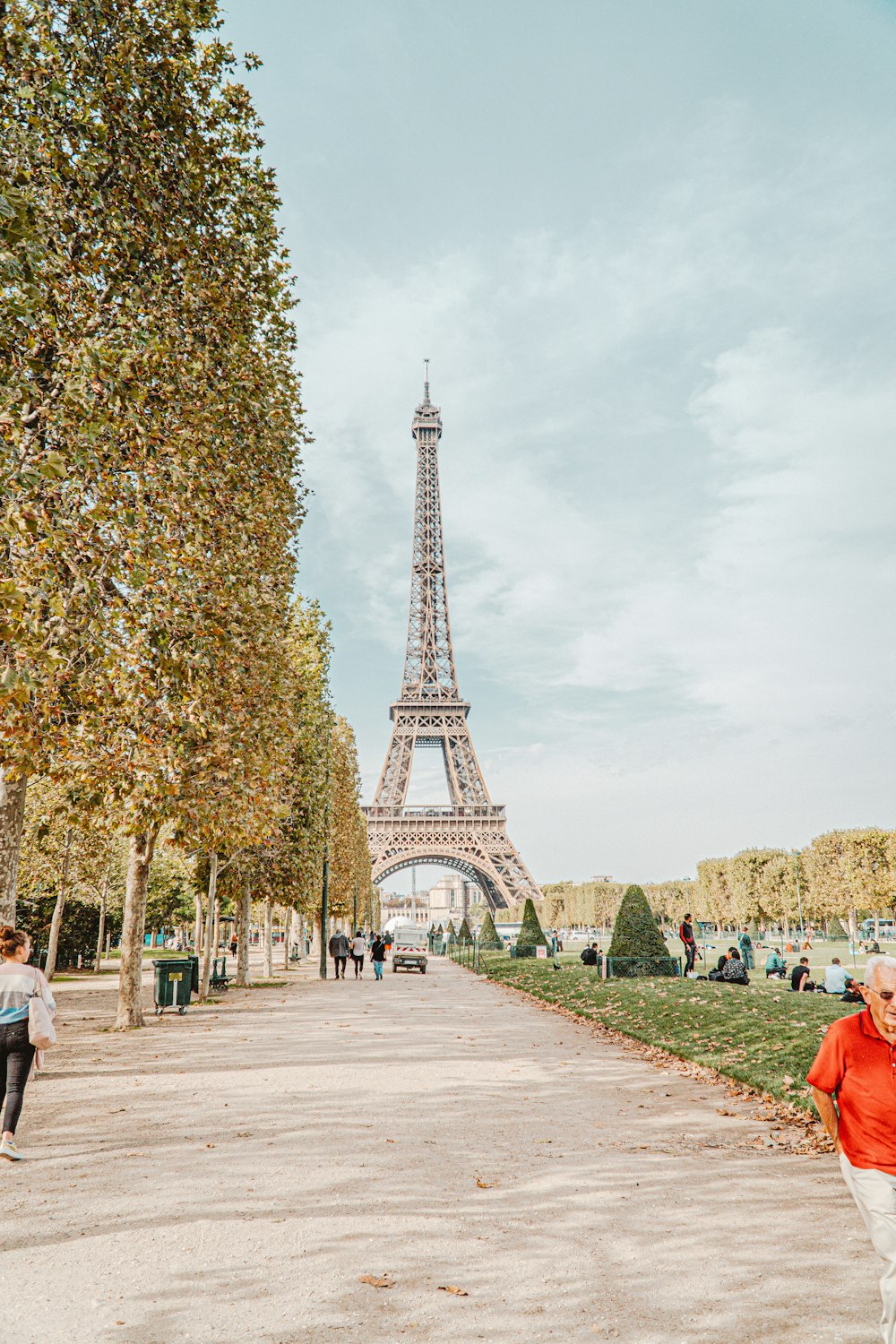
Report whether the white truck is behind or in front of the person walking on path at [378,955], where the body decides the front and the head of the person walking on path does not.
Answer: in front

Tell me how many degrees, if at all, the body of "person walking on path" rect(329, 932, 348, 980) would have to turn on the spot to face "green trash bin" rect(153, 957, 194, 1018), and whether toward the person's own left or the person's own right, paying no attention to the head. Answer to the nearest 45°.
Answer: approximately 180°

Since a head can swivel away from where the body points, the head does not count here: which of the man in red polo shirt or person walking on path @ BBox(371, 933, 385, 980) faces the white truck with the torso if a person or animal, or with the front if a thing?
the person walking on path

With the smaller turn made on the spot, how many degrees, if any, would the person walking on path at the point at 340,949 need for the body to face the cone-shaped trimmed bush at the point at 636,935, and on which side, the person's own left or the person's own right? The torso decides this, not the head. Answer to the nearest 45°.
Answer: approximately 135° to the person's own right

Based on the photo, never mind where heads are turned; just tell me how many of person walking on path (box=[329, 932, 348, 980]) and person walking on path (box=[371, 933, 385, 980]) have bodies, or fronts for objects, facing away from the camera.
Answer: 2

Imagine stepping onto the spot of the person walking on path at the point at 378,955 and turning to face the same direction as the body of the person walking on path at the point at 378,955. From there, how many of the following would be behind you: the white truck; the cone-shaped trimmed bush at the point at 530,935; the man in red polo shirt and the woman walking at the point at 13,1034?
2

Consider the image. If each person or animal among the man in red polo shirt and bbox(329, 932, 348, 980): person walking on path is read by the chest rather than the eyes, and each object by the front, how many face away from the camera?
1

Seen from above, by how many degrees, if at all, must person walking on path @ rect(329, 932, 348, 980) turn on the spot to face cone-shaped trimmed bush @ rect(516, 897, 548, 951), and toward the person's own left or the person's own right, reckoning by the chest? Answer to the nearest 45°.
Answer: approximately 45° to the person's own right

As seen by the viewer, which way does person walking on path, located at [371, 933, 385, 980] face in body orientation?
away from the camera

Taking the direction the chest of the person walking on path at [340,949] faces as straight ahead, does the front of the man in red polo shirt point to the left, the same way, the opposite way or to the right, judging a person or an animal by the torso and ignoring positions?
the opposite way

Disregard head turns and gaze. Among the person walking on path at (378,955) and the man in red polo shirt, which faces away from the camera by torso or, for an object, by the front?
the person walking on path

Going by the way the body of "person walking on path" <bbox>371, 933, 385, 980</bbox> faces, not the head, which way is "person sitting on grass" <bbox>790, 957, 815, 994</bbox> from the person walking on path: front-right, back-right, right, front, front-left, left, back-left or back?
back-right

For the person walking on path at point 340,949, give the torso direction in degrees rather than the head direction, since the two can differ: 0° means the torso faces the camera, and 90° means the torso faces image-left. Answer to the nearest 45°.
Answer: approximately 180°

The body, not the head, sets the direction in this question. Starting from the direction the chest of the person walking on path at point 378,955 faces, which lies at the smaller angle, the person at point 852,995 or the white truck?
the white truck
